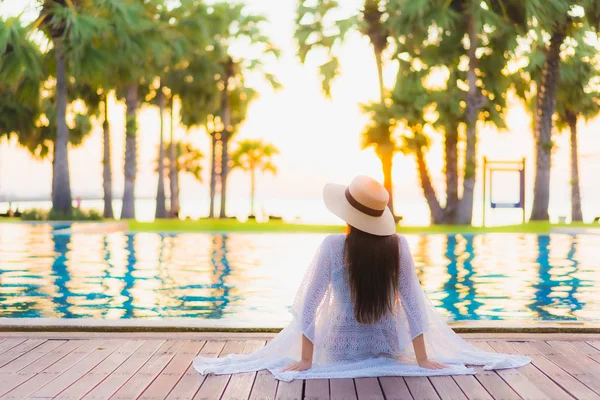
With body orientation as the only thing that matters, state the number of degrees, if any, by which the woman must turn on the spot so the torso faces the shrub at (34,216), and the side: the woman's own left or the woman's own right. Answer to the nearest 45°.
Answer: approximately 45° to the woman's own left

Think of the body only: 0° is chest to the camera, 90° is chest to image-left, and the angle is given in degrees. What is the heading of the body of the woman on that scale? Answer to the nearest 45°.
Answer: approximately 180°

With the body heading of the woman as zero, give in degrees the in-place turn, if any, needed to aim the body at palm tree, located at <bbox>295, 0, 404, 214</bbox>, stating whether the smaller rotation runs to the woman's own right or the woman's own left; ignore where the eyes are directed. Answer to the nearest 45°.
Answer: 0° — they already face it

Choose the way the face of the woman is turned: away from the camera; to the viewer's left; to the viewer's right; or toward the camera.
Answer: away from the camera

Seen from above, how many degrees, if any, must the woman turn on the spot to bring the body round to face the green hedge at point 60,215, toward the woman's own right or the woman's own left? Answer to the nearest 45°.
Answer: approximately 45° to the woman's own left

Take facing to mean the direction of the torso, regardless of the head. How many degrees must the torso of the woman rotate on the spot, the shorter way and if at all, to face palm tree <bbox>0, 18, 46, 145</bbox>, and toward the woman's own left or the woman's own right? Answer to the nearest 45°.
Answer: approximately 45° to the woman's own left
